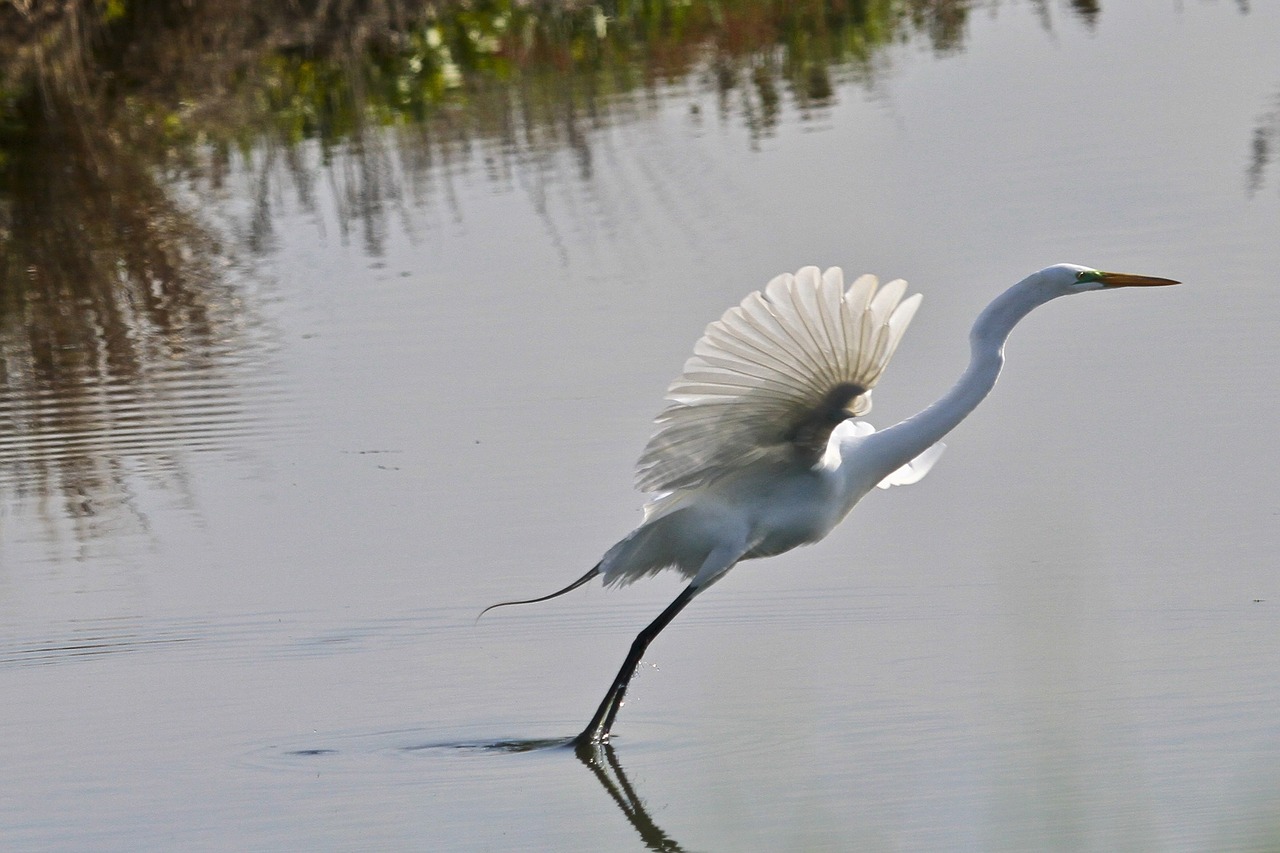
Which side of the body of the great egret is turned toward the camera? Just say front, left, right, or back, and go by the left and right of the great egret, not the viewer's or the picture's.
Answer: right
